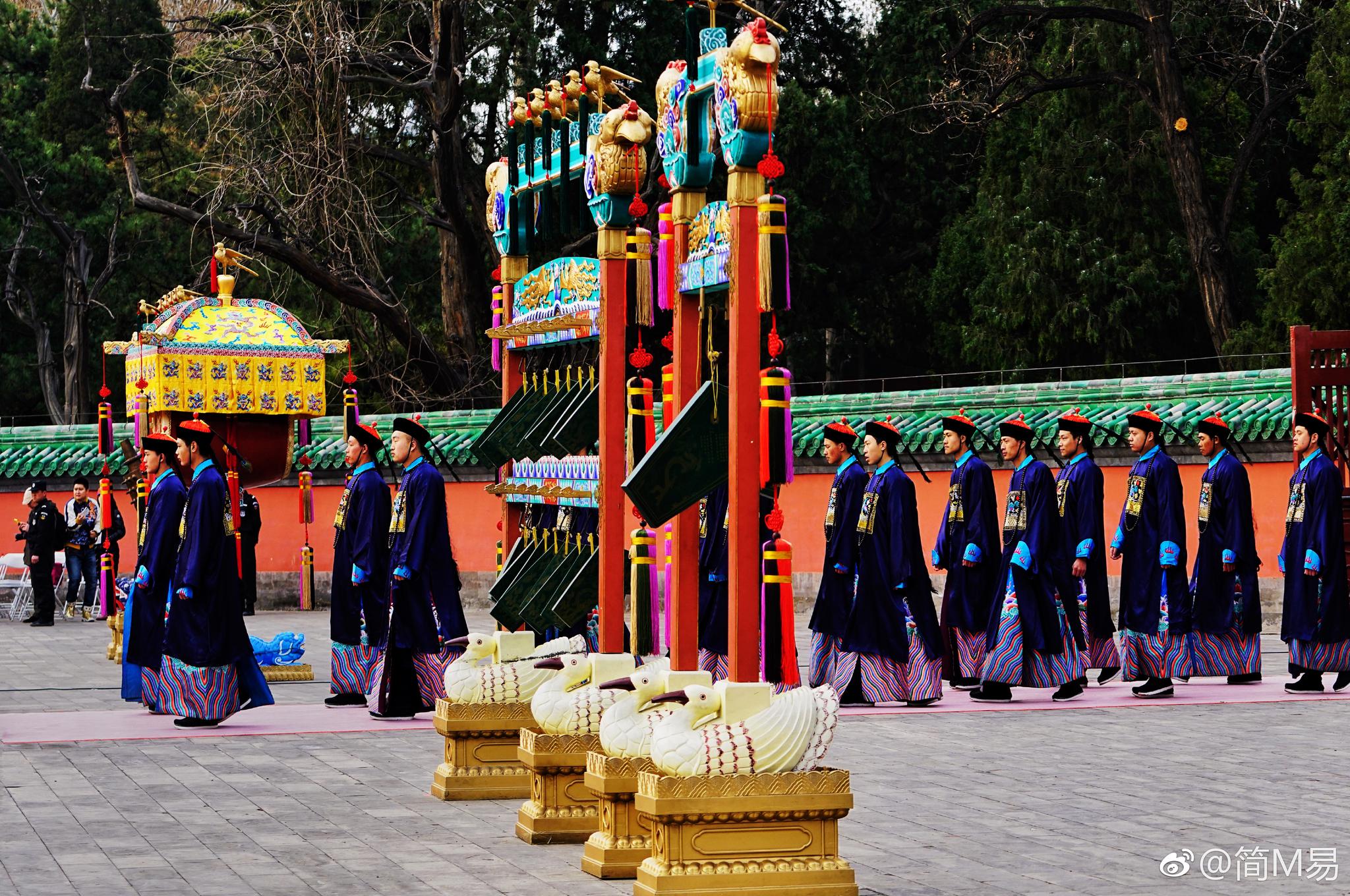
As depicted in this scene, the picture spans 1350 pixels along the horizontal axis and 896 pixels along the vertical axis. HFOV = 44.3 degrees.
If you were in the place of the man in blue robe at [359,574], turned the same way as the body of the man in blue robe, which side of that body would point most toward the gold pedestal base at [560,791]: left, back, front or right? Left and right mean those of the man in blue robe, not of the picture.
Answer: left

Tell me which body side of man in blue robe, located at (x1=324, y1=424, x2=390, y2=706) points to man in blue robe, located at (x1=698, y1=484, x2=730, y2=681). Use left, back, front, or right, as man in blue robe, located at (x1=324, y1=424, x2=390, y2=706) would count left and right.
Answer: back

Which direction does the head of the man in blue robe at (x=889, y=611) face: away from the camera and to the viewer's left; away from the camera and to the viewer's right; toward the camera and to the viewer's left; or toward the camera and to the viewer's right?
toward the camera and to the viewer's left

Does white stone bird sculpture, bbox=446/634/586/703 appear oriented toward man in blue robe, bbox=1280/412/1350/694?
no

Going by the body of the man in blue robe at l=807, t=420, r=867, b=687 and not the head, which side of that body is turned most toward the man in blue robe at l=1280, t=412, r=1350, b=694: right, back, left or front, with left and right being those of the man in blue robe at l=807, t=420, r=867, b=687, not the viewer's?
back

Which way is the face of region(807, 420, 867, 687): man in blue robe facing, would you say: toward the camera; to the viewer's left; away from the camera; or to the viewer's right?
to the viewer's left

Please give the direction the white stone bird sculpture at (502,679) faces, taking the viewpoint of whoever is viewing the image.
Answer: facing to the left of the viewer

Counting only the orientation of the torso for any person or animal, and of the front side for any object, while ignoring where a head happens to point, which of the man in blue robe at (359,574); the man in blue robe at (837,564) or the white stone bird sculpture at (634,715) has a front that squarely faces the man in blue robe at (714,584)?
the man in blue robe at (837,564)

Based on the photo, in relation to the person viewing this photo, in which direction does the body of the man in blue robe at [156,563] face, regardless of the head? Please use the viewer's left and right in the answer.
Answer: facing to the left of the viewer

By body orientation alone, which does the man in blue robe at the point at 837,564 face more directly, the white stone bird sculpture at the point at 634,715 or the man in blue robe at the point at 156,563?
the man in blue robe

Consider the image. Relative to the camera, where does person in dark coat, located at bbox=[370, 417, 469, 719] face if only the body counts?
to the viewer's left

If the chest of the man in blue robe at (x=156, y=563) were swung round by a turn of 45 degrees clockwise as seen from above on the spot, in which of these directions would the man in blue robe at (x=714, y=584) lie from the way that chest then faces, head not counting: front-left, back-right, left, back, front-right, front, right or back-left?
back-right

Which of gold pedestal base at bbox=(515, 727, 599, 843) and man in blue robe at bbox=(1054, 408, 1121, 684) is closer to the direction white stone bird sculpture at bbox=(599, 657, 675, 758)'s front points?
the gold pedestal base

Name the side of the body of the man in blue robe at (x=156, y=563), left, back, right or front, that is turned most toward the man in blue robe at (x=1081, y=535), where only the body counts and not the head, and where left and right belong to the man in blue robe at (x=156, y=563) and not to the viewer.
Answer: back

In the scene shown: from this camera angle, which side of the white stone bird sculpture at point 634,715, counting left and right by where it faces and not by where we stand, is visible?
left

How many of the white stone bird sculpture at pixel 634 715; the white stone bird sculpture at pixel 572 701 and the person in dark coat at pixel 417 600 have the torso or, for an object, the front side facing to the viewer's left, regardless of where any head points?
3

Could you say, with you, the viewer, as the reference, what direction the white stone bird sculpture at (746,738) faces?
facing to the left of the viewer

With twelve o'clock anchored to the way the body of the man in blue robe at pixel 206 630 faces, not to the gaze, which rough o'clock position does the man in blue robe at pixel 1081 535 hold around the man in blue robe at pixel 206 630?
the man in blue robe at pixel 1081 535 is roughly at 6 o'clock from the man in blue robe at pixel 206 630.

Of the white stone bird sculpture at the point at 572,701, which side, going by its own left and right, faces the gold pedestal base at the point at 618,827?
left

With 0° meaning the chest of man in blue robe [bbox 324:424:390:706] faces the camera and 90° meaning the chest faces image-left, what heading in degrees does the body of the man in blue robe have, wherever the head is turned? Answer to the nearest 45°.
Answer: approximately 90°

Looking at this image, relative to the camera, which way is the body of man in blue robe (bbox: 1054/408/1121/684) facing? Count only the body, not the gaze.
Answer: to the viewer's left

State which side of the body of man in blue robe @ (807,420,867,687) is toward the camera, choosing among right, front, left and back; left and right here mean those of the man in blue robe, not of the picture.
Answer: left

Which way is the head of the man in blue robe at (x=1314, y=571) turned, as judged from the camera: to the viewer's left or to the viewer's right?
to the viewer's left
